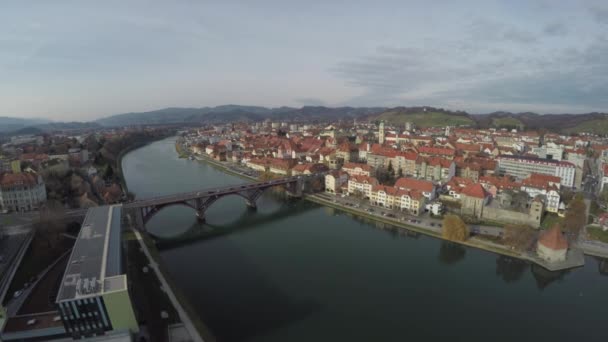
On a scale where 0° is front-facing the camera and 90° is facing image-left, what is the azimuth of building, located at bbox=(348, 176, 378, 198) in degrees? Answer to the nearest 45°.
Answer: approximately 45°

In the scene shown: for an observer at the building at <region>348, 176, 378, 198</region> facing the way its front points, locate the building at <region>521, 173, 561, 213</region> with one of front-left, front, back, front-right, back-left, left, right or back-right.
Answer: back-left

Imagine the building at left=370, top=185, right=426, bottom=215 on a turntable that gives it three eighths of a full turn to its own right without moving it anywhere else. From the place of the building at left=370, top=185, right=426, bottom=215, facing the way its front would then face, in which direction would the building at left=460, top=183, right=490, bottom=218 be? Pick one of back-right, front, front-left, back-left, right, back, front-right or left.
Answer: right

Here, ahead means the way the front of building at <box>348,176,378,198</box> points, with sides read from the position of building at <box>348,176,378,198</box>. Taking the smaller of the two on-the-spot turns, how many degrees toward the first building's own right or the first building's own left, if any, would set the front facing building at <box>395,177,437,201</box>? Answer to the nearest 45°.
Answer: approximately 135° to the first building's own left

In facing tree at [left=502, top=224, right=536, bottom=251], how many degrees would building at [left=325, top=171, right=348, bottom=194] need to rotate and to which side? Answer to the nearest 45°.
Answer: approximately 90° to its left

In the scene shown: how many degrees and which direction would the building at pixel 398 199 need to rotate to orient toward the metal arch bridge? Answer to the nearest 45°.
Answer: approximately 45° to its right

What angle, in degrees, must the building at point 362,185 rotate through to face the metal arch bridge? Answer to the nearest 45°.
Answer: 0° — it already faces it

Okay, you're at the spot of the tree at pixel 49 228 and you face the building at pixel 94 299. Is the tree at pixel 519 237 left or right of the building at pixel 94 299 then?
left

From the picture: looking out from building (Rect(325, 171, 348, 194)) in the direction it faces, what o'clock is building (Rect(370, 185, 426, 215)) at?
building (Rect(370, 185, 426, 215)) is roughly at 9 o'clock from building (Rect(325, 171, 348, 194)).

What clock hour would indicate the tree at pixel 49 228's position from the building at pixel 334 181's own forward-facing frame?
The tree is roughly at 12 o'clock from the building.

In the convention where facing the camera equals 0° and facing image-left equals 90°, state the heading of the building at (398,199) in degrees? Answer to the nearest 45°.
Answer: approximately 45°
